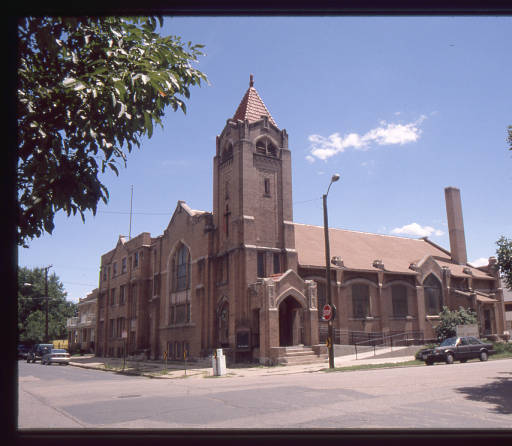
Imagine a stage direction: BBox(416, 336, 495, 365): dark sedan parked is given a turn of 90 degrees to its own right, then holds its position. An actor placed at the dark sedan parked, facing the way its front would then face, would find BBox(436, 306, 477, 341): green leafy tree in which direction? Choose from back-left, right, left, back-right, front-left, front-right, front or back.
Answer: front-right

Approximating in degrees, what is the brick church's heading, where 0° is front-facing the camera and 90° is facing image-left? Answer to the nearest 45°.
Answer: approximately 315°

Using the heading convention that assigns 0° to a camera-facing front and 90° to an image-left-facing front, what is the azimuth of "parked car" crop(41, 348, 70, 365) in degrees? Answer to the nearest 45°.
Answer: approximately 135°

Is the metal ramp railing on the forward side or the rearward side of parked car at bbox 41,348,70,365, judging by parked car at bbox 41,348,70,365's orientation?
on the rearward side

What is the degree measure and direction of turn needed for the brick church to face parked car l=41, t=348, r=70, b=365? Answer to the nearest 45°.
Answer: approximately 135° to its right
